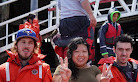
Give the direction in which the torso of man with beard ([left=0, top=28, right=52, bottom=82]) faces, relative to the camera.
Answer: toward the camera

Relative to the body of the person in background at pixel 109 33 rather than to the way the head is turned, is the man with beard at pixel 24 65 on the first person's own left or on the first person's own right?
on the first person's own right

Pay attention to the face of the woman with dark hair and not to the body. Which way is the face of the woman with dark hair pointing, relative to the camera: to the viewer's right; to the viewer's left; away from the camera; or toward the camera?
toward the camera

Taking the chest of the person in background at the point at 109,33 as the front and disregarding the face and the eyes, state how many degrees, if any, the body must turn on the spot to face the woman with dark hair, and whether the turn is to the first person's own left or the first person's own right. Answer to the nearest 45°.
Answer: approximately 45° to the first person's own right

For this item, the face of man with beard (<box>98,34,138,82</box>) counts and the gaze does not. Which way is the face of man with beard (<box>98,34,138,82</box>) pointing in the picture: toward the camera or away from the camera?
toward the camera

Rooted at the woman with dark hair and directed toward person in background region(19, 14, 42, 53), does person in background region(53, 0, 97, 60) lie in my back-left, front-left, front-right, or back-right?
front-right

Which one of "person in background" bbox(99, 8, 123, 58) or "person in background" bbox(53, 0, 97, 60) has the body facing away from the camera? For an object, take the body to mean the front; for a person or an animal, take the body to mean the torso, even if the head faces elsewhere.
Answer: "person in background" bbox(53, 0, 97, 60)

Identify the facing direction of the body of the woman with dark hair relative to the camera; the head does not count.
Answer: toward the camera

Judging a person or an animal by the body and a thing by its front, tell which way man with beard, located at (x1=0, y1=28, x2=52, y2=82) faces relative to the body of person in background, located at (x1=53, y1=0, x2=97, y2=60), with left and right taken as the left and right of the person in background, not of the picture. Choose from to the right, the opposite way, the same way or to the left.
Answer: the opposite way
